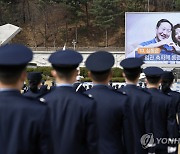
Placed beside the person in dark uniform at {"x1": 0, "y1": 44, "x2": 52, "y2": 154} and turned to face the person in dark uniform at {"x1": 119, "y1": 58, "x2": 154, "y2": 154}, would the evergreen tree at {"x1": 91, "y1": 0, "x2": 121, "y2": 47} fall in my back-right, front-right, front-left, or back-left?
front-left

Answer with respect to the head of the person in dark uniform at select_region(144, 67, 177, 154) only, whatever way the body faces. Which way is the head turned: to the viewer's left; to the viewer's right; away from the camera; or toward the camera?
away from the camera

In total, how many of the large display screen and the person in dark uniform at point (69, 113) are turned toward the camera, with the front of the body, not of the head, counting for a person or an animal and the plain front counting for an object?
1

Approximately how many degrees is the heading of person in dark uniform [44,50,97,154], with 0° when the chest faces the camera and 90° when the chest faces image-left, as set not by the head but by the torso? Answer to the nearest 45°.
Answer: approximately 180°

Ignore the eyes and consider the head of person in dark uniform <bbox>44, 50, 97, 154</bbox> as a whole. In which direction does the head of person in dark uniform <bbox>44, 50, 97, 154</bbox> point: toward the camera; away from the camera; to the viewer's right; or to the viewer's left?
away from the camera

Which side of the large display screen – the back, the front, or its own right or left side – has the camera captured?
front

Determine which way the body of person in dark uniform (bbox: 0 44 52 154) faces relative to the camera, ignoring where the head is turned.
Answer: away from the camera

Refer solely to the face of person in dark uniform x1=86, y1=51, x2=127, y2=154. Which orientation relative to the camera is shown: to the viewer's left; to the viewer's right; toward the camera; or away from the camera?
away from the camera

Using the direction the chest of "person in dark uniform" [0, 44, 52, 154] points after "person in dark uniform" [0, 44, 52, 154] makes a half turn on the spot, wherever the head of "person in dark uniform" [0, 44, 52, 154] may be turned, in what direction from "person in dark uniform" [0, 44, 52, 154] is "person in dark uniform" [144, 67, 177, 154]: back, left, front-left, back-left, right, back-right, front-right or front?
back-left

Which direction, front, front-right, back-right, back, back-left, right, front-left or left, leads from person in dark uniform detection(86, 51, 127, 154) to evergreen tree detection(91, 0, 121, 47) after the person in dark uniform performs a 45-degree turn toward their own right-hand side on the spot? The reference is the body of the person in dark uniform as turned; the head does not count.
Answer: front-left

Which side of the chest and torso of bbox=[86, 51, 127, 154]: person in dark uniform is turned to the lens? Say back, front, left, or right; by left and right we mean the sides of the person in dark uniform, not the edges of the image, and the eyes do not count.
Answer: back

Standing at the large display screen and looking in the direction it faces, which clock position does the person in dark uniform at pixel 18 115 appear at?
The person in dark uniform is roughly at 12 o'clock from the large display screen.

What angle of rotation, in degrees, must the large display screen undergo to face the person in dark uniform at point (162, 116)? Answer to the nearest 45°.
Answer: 0° — it already faces them

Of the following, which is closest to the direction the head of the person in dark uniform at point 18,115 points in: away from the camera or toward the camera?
away from the camera

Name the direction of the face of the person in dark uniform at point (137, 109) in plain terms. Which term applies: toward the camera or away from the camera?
away from the camera

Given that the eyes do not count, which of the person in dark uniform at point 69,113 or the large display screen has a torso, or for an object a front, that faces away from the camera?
the person in dark uniform

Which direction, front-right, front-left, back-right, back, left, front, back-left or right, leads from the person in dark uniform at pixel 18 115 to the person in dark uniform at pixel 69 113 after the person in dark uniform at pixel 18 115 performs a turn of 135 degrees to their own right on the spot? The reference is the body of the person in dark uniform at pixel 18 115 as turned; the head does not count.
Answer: left
